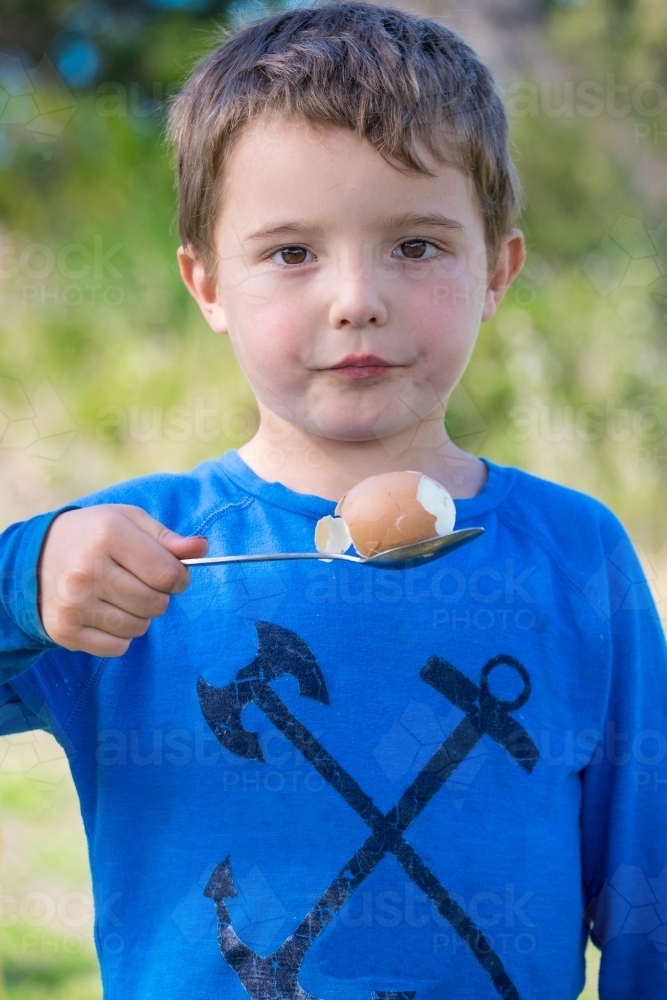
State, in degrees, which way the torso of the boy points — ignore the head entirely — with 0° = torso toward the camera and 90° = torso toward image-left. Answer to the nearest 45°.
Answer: approximately 0°
